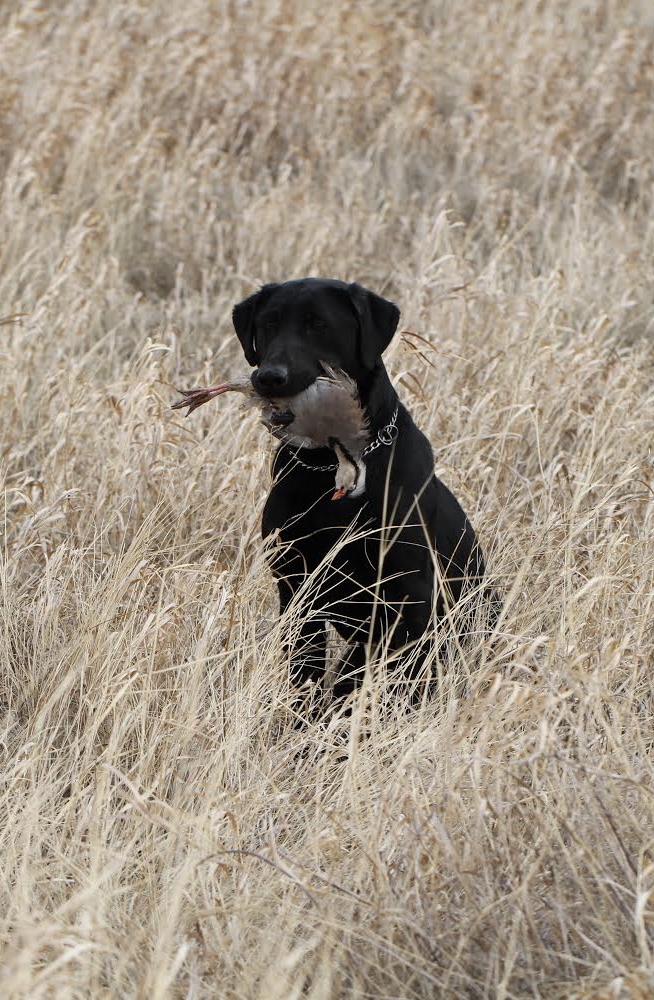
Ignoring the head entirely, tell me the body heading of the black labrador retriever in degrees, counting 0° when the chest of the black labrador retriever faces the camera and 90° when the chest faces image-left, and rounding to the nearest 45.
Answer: approximately 45°
